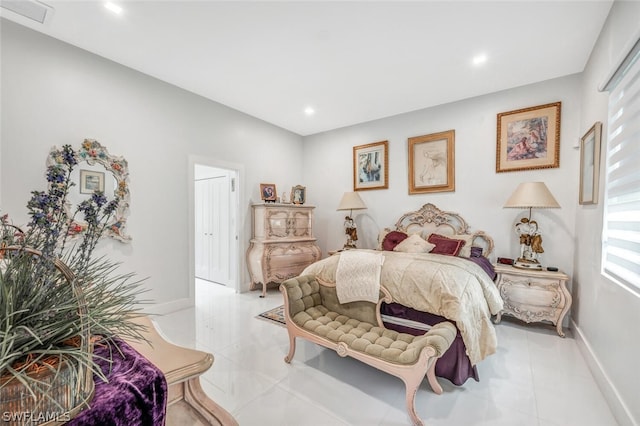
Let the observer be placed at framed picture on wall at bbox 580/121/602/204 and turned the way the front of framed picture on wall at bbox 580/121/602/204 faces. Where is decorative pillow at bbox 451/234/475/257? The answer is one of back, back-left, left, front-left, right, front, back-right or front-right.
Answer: front

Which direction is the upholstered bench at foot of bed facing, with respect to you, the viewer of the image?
facing the viewer and to the left of the viewer

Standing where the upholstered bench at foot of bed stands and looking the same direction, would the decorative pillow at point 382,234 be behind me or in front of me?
behind

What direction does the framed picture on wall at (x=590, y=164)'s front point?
to the viewer's left

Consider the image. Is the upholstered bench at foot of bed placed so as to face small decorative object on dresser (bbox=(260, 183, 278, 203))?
no

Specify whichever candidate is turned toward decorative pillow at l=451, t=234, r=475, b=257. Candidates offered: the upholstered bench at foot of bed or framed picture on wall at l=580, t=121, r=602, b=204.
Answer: the framed picture on wall

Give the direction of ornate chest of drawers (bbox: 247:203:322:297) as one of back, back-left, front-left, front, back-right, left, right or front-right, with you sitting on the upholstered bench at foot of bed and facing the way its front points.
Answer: right

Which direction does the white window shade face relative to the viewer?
to the viewer's left

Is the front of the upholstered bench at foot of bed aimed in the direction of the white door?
no

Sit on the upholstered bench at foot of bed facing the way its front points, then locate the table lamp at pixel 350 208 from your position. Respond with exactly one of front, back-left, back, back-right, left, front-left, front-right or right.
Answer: back-right

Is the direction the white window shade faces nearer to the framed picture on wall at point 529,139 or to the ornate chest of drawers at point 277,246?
the ornate chest of drawers

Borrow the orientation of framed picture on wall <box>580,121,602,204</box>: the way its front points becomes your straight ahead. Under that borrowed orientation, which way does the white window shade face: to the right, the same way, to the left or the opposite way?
the same way

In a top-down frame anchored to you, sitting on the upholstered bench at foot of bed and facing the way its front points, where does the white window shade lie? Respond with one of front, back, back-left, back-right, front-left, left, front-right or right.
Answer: back-left

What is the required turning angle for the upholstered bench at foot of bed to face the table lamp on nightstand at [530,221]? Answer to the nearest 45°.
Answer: approximately 180°

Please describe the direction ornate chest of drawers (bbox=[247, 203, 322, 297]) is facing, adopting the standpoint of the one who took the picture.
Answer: facing the viewer and to the right of the viewer

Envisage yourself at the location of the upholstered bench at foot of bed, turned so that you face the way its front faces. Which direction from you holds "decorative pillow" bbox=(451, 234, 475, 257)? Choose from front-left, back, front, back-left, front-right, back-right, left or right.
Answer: back
